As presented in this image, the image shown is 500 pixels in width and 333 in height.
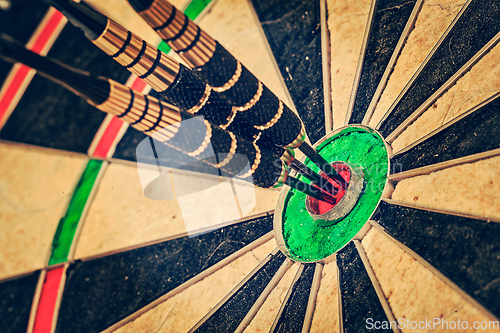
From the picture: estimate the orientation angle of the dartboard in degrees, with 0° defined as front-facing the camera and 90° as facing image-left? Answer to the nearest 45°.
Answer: approximately 45°
